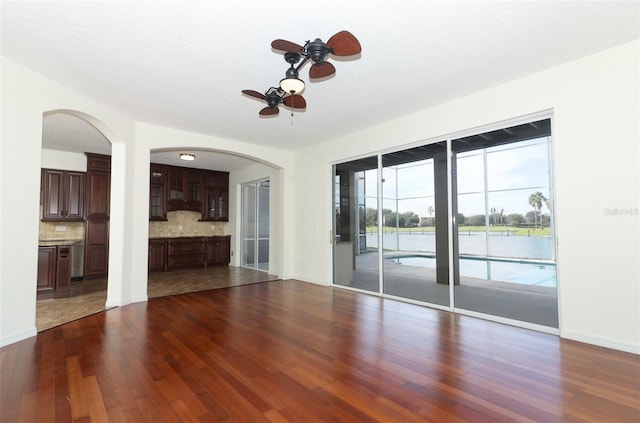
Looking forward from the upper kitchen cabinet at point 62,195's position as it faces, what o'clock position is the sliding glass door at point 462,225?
The sliding glass door is roughly at 11 o'clock from the upper kitchen cabinet.

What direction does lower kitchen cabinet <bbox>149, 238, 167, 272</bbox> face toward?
toward the camera

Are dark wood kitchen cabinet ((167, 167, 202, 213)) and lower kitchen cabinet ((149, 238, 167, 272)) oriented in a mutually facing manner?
no

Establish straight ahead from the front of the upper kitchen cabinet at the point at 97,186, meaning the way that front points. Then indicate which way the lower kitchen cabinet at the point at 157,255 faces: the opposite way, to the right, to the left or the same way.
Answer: the same way

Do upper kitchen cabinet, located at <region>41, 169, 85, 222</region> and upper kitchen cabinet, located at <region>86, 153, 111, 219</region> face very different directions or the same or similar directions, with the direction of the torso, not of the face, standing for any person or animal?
same or similar directions

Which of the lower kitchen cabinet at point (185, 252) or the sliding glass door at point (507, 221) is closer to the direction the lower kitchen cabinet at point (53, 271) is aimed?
the sliding glass door

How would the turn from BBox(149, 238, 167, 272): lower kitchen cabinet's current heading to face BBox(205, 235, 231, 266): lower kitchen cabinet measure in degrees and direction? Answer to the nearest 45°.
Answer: approximately 90° to its left

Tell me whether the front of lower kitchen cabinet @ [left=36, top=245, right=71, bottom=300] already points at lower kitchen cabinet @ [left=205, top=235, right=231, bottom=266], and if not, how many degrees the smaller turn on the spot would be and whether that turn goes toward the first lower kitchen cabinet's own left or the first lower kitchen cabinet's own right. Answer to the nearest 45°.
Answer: approximately 135° to the first lower kitchen cabinet's own left

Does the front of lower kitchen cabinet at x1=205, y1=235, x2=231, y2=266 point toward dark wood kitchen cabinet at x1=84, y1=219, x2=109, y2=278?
no

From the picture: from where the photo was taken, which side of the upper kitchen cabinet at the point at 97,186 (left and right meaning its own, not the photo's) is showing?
front

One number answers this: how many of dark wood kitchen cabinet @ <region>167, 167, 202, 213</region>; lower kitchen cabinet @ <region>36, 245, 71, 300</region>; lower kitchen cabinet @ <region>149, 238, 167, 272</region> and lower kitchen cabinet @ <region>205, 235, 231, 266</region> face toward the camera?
4

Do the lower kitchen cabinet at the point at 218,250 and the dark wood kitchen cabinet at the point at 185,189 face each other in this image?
no

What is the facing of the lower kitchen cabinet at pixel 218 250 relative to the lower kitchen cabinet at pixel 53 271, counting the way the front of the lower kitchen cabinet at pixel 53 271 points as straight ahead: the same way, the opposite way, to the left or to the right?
the same way

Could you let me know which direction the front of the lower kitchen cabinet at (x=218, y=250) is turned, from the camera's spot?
facing the viewer

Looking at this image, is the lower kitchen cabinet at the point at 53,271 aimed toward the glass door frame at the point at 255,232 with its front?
no

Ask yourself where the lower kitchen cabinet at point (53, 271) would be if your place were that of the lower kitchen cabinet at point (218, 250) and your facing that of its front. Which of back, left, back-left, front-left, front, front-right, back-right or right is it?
front-right

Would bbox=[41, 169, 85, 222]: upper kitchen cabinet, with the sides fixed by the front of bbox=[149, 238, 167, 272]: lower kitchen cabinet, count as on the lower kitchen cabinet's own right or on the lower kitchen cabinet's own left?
on the lower kitchen cabinet's own right
